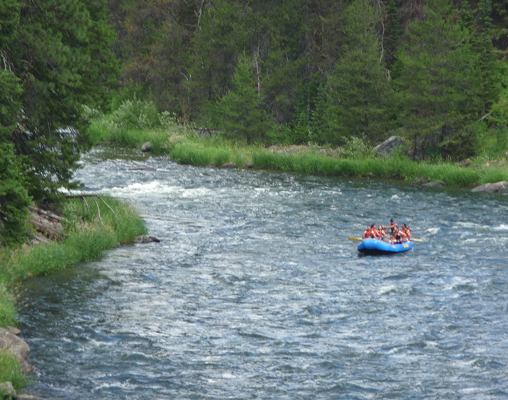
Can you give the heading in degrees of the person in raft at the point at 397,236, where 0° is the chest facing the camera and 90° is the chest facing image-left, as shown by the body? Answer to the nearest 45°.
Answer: approximately 45°

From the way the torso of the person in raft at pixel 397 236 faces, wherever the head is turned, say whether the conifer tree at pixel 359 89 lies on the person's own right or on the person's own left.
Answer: on the person's own right

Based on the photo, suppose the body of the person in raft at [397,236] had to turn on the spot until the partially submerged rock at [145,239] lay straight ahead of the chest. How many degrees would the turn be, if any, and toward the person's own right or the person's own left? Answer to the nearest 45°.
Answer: approximately 45° to the person's own right

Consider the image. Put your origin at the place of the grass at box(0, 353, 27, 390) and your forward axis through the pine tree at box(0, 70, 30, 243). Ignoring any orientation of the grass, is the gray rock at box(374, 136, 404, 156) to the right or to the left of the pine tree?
right

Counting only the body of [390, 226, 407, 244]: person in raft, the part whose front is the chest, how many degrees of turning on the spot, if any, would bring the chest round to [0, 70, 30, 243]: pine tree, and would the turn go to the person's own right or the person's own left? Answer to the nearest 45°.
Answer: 0° — they already face it

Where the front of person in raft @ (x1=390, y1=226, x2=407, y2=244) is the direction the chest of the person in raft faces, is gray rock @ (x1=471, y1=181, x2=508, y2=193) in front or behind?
behind

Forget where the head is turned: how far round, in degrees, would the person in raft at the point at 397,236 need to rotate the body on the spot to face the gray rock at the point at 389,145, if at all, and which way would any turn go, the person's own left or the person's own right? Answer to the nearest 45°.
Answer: approximately 135° to the person's own right
